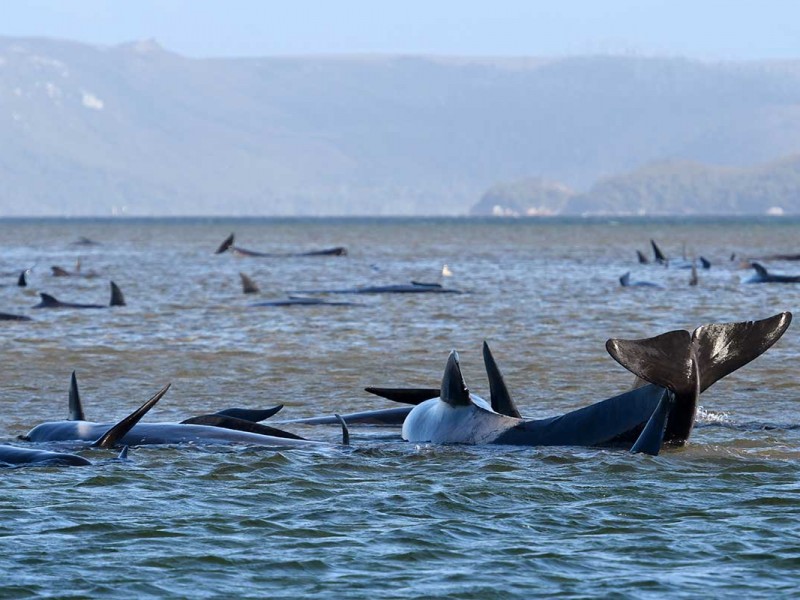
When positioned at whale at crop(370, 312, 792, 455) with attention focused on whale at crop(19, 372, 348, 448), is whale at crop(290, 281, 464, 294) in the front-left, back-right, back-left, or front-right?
front-right

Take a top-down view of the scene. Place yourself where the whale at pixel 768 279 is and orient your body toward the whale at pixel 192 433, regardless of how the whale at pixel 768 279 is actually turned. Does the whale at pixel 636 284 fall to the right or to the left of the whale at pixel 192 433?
right

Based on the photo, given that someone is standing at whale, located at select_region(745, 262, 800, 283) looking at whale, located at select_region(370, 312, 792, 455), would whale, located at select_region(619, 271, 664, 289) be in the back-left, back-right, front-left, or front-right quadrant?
front-right
